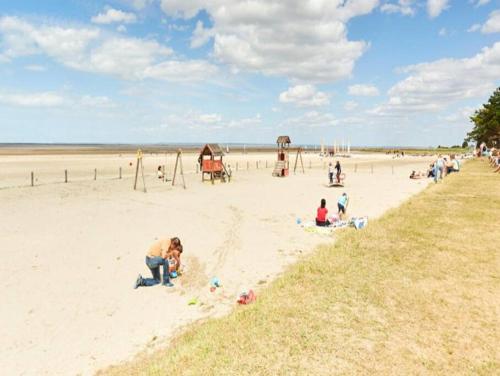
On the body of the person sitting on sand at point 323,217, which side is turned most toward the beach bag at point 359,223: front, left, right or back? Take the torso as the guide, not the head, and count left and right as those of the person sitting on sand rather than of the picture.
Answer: right

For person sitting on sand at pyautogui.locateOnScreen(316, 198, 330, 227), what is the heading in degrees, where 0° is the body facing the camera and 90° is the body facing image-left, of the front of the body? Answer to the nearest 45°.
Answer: approximately 180°

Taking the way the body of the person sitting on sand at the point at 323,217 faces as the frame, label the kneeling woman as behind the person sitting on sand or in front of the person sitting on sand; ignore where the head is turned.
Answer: behind

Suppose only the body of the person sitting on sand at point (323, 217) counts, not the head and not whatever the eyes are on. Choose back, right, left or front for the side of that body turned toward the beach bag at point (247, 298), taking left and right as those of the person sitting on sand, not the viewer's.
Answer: back

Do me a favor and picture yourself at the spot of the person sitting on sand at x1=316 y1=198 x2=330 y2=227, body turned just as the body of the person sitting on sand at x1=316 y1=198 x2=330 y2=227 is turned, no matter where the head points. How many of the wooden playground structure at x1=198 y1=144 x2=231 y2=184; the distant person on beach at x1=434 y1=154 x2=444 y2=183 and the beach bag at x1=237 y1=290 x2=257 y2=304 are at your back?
1

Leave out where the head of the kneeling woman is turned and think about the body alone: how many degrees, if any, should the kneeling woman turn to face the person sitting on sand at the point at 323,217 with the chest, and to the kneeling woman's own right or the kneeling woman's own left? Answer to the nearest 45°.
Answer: approximately 45° to the kneeling woman's own left

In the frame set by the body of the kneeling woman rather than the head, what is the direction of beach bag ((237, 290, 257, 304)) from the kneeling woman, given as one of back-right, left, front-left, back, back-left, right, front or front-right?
front-right

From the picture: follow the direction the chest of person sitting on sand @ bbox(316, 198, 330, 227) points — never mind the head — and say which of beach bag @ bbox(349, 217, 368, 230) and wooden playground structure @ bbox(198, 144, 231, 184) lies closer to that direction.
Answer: the wooden playground structure

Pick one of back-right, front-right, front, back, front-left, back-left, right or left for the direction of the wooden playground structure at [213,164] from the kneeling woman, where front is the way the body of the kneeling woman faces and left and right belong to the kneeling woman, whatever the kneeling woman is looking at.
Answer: left

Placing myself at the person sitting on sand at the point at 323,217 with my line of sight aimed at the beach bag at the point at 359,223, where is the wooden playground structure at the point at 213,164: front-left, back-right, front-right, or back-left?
back-left

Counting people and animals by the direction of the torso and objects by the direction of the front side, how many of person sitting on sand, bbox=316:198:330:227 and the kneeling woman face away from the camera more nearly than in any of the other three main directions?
1

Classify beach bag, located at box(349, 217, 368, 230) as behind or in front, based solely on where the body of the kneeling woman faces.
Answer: in front

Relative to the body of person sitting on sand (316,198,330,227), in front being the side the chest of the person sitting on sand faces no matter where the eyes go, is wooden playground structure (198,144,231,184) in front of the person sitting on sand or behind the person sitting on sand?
in front

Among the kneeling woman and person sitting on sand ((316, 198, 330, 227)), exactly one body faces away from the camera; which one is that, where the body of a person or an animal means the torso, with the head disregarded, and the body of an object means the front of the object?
the person sitting on sand

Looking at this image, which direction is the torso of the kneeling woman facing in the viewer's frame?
to the viewer's right
